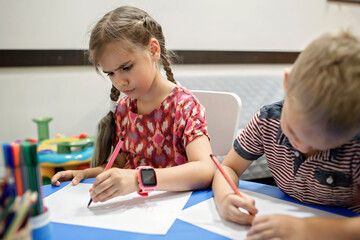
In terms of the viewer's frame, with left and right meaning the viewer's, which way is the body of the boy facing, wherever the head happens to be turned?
facing the viewer and to the left of the viewer

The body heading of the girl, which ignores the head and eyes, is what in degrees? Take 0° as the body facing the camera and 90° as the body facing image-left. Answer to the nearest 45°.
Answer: approximately 45°

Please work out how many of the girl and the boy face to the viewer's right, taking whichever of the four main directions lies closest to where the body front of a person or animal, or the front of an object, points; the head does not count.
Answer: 0

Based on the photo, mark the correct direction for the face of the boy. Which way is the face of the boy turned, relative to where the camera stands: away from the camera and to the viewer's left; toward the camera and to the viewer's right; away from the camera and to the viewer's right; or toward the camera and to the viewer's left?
toward the camera and to the viewer's left
